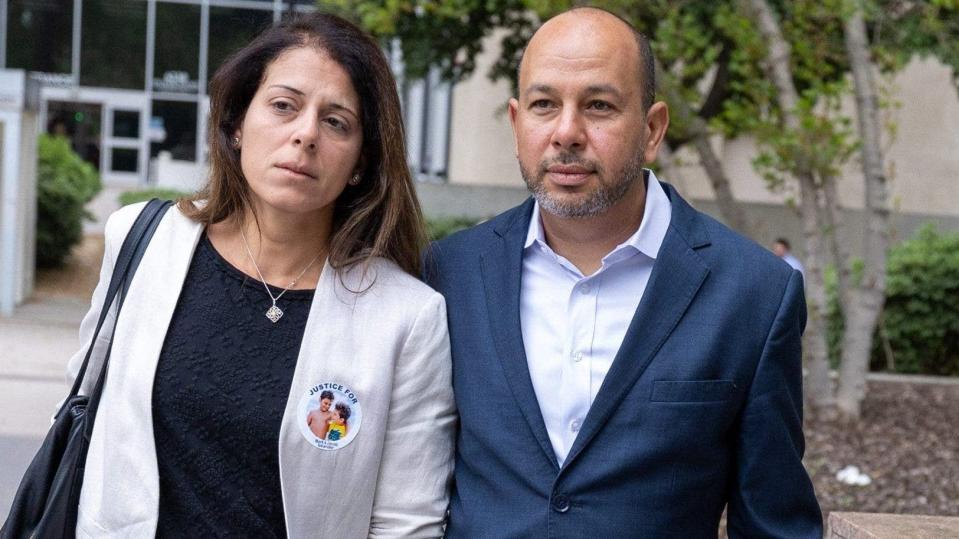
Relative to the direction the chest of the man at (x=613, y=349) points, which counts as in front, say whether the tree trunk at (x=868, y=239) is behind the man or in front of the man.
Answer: behind

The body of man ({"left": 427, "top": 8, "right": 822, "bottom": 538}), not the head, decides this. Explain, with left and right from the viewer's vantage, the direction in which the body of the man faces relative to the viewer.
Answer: facing the viewer and to the left of the viewer

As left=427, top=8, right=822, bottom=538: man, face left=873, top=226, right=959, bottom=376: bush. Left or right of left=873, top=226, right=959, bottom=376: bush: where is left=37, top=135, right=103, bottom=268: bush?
left

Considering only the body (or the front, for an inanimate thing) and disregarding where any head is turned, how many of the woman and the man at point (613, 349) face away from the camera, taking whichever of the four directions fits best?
0

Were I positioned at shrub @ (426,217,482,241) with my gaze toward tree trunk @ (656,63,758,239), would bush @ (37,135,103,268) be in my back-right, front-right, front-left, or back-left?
back-right

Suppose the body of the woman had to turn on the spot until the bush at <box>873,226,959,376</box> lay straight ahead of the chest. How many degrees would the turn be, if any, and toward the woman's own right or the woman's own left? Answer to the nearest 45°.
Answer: approximately 135° to the woman's own left

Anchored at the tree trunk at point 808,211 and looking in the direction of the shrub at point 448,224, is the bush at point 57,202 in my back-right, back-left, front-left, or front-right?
front-left

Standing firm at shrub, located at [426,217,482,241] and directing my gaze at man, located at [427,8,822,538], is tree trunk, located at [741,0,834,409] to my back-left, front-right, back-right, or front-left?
front-left

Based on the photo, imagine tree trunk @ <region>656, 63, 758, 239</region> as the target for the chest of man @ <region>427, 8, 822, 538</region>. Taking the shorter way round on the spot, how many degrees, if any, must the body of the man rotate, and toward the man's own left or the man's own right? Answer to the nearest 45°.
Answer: approximately 135° to the man's own right

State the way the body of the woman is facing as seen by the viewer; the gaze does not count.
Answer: toward the camera

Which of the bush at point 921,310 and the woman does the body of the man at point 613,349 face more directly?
the woman

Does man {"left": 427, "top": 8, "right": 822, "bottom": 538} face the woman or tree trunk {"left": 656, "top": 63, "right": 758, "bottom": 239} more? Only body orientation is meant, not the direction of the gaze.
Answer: the woman
